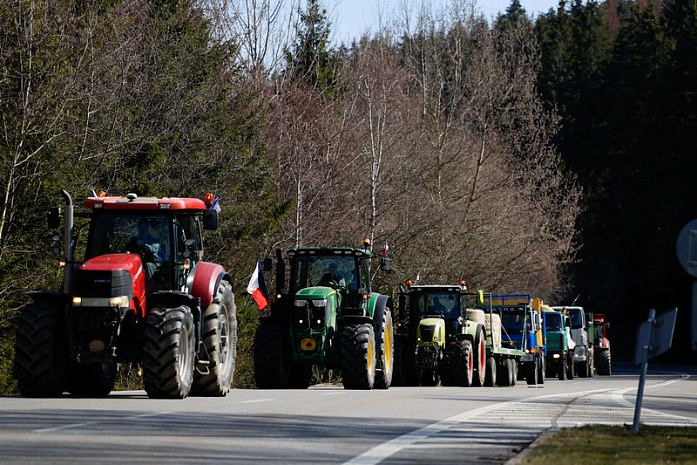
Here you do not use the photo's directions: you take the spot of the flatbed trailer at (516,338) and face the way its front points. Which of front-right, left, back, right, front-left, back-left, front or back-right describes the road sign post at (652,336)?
front-left

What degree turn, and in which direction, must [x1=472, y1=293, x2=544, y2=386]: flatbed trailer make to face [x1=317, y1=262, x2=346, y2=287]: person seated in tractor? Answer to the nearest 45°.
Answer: approximately 45° to its left

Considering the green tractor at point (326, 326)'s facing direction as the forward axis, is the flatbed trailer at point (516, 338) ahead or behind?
behind

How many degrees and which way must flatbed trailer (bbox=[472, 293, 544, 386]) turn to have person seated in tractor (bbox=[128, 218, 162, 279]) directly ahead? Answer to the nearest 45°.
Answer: approximately 45° to its left

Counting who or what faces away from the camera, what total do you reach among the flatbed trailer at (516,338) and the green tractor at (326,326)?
0

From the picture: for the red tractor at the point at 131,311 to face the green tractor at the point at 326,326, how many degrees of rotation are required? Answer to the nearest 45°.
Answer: approximately 180°

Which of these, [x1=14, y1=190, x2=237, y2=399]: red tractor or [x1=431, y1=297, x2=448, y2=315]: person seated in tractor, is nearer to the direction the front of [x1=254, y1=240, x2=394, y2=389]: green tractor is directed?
the red tractor

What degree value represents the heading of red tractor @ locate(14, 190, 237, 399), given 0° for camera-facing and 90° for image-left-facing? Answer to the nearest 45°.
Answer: approximately 45°

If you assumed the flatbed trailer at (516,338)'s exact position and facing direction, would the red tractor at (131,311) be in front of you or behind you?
in front

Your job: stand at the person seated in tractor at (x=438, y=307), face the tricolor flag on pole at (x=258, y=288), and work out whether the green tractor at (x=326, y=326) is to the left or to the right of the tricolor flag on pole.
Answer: left

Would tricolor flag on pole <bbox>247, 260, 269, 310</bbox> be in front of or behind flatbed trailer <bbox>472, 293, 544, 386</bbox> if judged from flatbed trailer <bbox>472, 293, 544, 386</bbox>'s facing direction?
in front

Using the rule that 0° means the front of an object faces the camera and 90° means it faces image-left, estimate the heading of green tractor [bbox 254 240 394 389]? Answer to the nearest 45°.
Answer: approximately 0°
